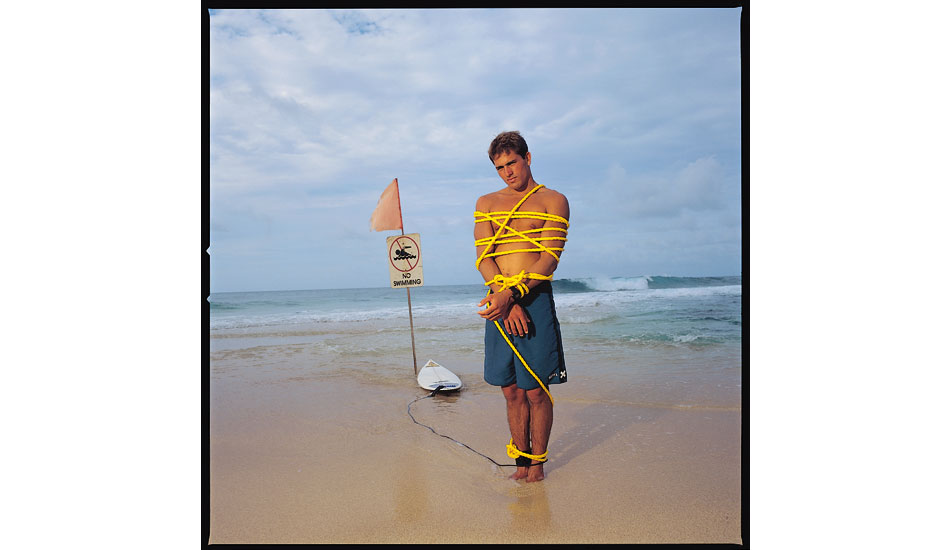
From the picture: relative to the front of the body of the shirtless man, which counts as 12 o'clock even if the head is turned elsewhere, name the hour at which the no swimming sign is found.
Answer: The no swimming sign is roughly at 5 o'clock from the shirtless man.

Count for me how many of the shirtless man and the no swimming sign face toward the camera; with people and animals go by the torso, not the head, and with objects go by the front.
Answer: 2

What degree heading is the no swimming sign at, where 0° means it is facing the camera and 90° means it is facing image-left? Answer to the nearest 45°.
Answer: approximately 0°

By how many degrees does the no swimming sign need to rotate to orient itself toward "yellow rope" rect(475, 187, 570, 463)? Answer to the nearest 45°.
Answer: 0° — it already faces it

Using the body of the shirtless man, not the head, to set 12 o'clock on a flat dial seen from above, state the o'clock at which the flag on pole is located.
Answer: The flag on pole is roughly at 5 o'clock from the shirtless man.

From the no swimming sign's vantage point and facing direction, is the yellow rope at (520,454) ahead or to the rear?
ahead

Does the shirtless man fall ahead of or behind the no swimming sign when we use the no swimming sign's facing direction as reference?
ahead
